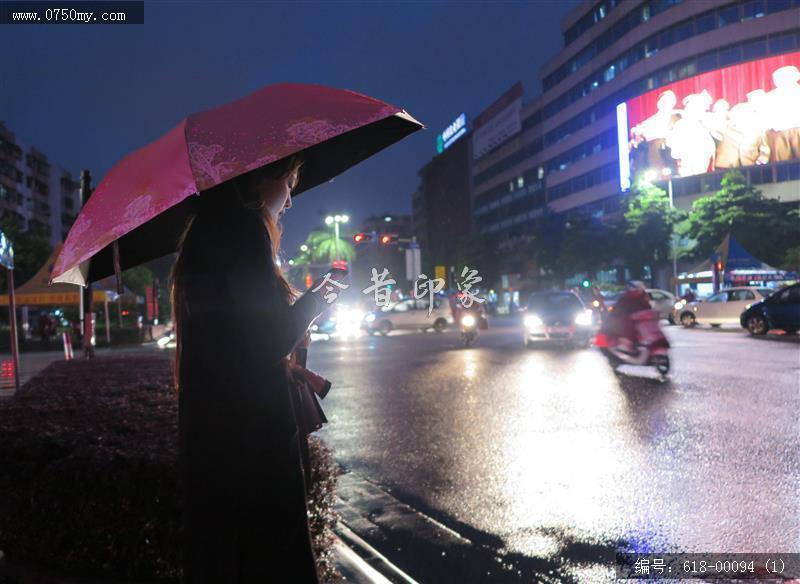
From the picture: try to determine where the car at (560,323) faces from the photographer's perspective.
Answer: facing the viewer

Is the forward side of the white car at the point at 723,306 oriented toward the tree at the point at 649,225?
no

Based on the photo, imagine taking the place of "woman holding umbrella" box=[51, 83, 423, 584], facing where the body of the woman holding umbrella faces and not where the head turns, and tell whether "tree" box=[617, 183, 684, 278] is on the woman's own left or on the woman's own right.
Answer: on the woman's own left

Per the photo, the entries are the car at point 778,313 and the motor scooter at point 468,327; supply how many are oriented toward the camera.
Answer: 1

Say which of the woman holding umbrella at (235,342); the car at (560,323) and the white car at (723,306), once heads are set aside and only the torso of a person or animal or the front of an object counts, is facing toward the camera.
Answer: the car

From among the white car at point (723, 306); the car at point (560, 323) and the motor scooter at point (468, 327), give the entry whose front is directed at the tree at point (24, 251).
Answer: the white car

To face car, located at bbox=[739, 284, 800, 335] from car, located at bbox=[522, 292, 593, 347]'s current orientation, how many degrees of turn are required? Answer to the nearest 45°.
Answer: approximately 90° to its left

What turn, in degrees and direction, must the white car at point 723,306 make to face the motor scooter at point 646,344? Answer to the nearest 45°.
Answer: approximately 90° to its left

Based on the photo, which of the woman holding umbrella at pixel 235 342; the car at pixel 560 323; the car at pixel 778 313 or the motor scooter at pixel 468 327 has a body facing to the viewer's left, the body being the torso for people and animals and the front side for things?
the car at pixel 778 313

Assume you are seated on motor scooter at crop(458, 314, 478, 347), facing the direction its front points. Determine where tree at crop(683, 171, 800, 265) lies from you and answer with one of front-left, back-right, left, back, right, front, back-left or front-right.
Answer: back-left

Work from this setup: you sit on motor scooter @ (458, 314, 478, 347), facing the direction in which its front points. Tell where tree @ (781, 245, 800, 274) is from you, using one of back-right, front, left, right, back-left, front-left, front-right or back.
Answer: back-left

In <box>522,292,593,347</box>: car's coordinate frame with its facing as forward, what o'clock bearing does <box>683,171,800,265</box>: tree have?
The tree is roughly at 7 o'clock from the car.

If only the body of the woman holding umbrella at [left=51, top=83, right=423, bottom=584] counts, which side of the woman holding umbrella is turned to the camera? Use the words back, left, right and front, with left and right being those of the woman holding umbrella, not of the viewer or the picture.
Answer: right

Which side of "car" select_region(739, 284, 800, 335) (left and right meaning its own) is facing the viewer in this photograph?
left

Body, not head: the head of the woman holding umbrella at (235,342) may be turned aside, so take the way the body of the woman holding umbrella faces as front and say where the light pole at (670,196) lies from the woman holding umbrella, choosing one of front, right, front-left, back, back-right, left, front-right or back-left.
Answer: front-left

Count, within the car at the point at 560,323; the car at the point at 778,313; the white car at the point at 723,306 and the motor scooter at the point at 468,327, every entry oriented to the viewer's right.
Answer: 0

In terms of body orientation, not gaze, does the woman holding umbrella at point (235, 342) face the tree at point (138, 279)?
no

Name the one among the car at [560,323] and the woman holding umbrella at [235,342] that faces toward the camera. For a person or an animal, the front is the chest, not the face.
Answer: the car
